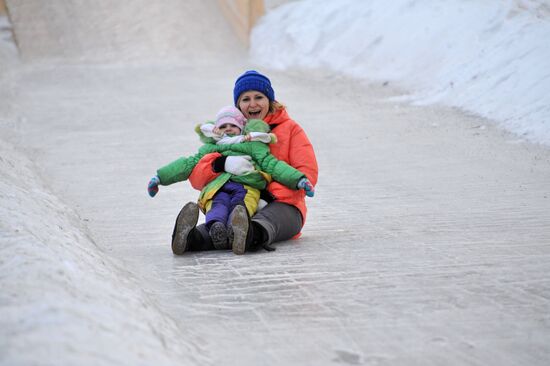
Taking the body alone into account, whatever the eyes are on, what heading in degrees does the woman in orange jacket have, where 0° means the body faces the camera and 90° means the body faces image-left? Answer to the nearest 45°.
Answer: approximately 45°
